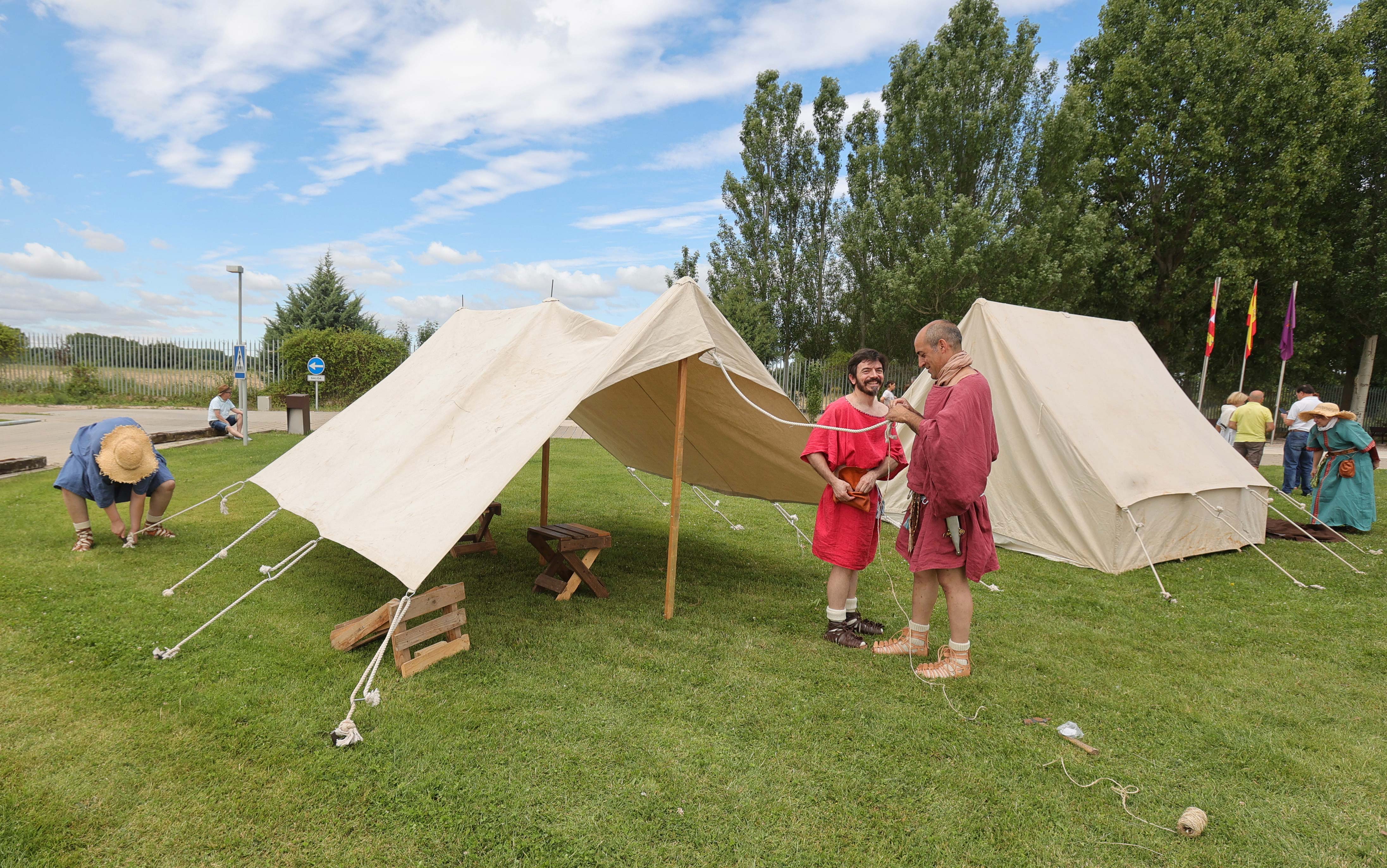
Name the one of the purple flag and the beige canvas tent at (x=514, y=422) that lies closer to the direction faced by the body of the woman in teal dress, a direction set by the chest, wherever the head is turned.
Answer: the beige canvas tent

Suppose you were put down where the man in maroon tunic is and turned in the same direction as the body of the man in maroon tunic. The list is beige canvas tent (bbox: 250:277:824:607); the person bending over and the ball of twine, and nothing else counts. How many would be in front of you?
2

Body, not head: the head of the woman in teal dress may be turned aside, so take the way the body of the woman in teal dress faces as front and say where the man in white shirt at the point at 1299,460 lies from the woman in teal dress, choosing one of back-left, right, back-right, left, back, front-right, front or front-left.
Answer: back-right

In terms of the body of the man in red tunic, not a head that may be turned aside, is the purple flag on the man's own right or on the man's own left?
on the man's own left

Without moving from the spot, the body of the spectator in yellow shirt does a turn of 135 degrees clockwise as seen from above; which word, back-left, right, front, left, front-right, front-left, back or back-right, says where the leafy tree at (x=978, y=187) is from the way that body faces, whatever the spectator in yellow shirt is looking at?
back

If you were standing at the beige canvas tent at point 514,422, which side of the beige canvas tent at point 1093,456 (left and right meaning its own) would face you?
front

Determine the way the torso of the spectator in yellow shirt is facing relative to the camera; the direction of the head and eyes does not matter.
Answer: away from the camera

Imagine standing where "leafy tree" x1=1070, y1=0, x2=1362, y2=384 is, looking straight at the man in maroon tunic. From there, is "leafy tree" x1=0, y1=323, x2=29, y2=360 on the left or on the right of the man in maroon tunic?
right

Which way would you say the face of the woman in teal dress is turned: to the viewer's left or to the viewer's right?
to the viewer's left

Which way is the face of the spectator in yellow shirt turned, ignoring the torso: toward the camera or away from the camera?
away from the camera

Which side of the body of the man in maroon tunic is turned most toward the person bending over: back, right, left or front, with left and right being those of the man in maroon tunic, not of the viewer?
front

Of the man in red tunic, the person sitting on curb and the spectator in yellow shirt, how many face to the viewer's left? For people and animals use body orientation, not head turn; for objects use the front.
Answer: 0

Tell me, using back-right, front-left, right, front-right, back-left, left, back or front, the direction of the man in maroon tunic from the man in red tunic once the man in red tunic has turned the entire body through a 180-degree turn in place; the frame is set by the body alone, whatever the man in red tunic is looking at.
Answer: back

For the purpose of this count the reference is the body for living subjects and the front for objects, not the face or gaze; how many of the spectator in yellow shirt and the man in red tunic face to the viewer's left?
0

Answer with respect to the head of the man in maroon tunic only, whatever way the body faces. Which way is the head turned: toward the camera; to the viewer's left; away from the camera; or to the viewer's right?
to the viewer's left
